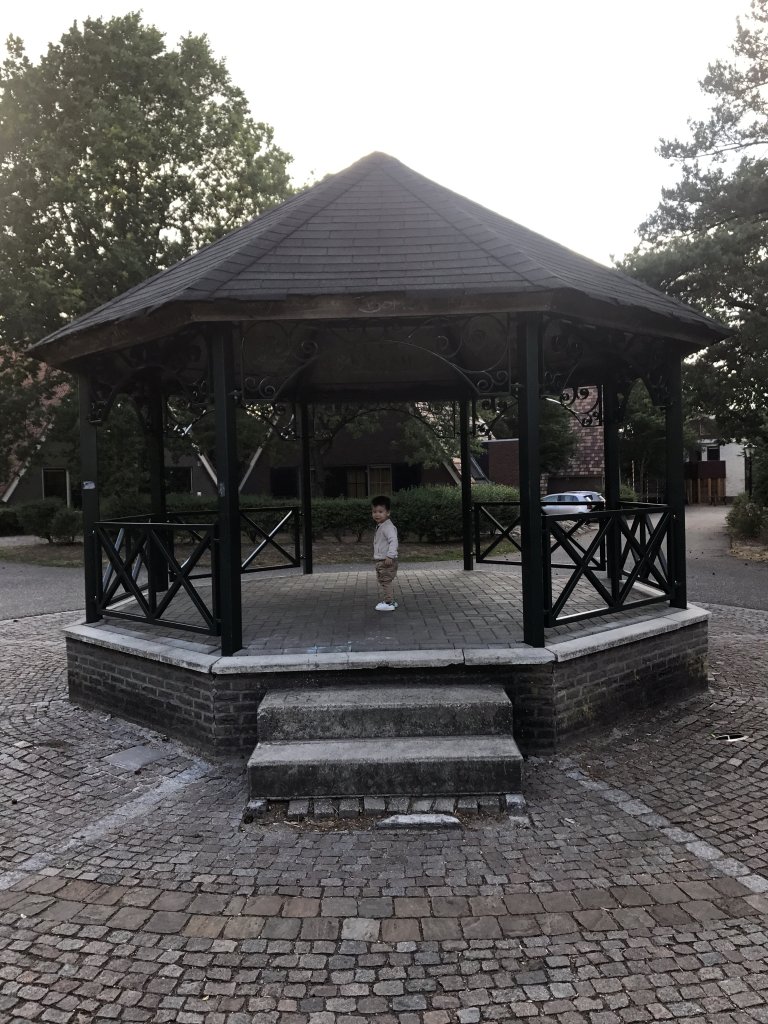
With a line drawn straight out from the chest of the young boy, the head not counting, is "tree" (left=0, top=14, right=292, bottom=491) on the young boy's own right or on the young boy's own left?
on the young boy's own right

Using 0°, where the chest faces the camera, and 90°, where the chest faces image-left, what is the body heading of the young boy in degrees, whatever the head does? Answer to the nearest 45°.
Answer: approximately 45°

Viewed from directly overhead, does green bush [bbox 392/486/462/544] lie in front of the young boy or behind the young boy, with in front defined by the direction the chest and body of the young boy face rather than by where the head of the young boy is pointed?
behind

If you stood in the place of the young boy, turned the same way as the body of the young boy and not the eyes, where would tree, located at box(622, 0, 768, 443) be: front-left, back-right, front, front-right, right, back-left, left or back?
back

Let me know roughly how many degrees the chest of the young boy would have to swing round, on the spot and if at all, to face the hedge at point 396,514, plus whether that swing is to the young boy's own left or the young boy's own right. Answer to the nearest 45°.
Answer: approximately 135° to the young boy's own right

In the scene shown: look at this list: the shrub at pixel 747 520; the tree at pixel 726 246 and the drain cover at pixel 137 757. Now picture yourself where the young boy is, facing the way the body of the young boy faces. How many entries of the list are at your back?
2

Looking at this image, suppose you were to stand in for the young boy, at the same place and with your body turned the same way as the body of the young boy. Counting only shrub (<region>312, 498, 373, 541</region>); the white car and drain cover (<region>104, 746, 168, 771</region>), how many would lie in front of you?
1

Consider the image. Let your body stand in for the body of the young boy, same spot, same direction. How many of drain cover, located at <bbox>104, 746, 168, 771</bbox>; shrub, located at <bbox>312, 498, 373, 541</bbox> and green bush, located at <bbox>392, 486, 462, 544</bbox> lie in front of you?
1

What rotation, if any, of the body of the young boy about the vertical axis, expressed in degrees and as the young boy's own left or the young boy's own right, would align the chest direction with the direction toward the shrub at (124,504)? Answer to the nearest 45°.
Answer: approximately 90° to the young boy's own right
